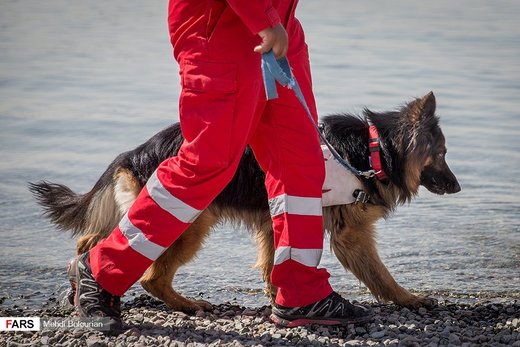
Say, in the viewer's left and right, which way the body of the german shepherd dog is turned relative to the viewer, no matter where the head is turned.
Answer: facing to the right of the viewer

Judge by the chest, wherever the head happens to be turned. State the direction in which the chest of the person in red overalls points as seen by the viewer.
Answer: to the viewer's right

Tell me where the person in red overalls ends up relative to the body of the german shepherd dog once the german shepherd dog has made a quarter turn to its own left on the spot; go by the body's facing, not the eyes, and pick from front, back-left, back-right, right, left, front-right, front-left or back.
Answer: back
